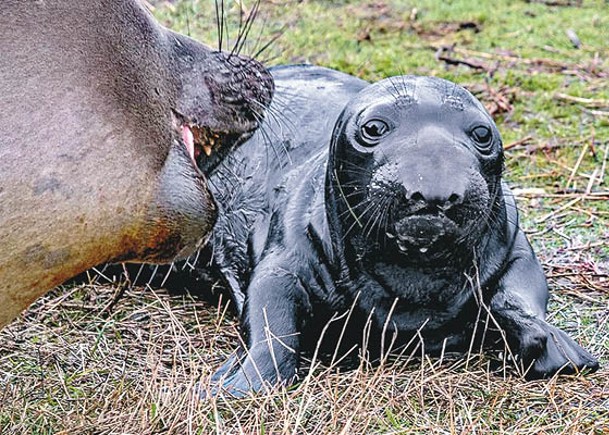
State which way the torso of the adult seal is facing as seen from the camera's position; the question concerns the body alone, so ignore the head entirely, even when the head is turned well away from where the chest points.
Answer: to the viewer's right

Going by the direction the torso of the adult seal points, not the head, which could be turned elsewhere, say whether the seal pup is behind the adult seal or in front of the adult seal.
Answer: in front
